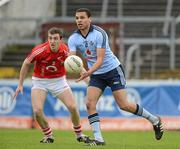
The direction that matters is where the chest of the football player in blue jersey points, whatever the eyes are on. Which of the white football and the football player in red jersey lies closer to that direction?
the white football

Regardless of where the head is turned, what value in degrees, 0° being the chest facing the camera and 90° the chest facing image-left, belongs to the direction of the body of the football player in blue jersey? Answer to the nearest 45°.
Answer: approximately 45°

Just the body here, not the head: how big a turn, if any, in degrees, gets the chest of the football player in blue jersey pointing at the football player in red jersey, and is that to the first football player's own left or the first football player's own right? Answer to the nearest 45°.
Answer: approximately 90° to the first football player's own right

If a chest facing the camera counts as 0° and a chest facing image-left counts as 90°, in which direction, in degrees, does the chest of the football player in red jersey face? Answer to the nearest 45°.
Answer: approximately 0°
